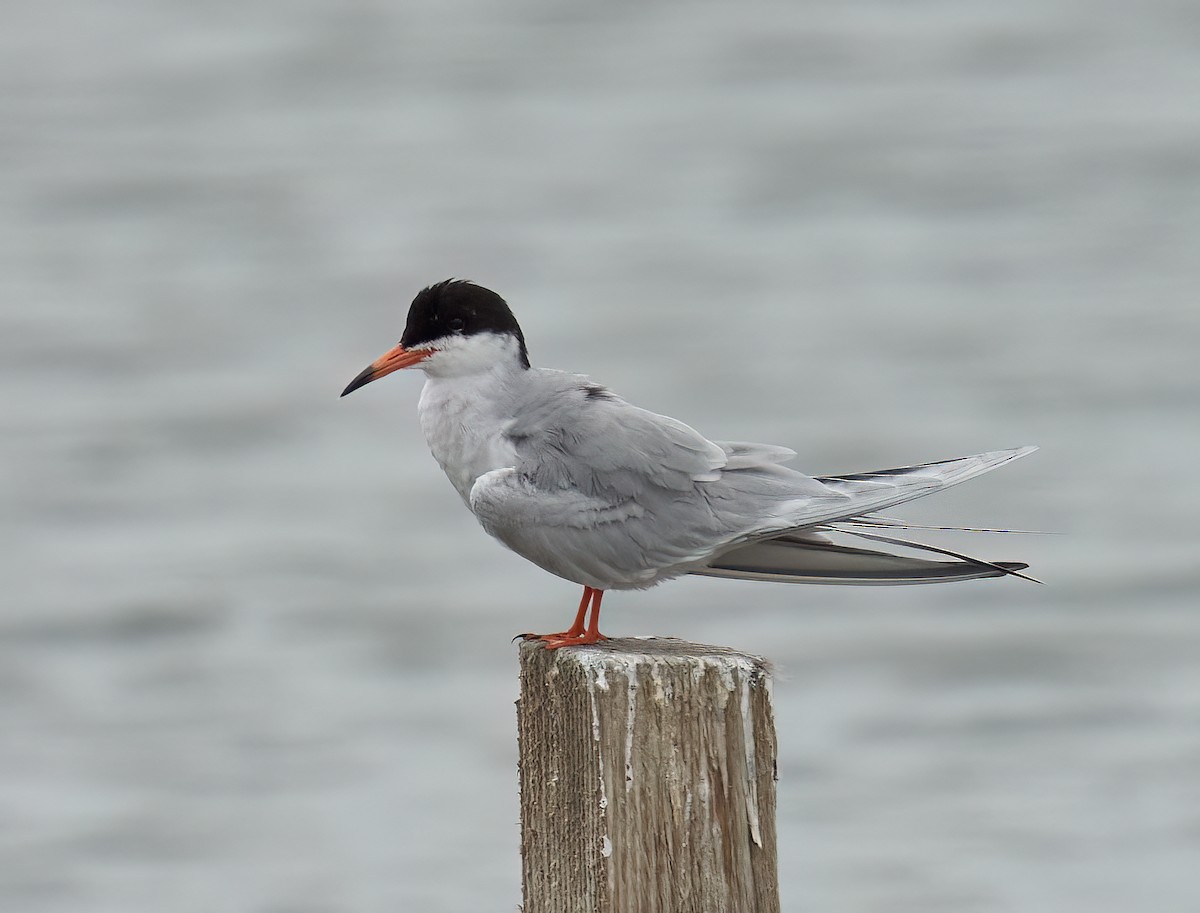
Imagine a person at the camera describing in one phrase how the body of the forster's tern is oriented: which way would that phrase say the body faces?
to the viewer's left
